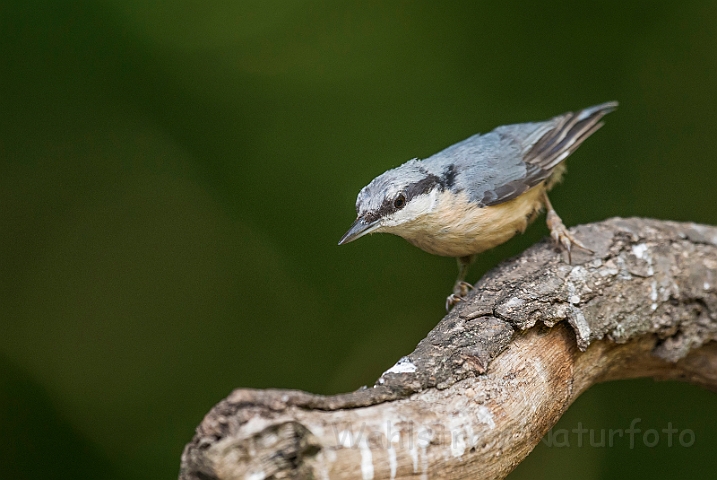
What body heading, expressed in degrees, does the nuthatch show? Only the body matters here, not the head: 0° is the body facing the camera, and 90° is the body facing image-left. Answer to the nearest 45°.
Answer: approximately 90°
